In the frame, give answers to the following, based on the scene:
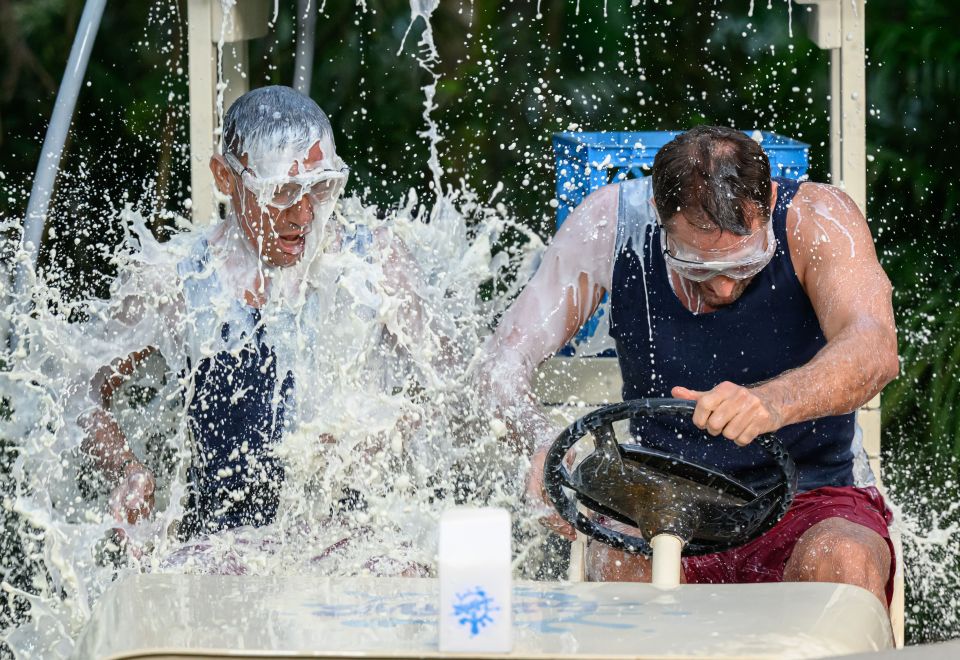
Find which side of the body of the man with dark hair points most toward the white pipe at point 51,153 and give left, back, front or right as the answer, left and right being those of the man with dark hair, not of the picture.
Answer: right

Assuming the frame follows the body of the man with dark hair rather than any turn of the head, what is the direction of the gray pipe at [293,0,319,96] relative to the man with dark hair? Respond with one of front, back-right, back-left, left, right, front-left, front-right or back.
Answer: back-right

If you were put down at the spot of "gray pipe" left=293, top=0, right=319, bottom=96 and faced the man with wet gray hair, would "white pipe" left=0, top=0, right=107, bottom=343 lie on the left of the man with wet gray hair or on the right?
right

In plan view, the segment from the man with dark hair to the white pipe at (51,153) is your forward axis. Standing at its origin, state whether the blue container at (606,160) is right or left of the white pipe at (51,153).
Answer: right

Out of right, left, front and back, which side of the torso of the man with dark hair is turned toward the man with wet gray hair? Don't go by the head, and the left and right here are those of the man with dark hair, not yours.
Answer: right

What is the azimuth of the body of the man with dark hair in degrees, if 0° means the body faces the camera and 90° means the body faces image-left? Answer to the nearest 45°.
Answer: approximately 0°

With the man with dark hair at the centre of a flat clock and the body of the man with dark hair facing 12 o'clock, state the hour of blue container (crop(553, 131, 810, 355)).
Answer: The blue container is roughly at 5 o'clock from the man with dark hair.
